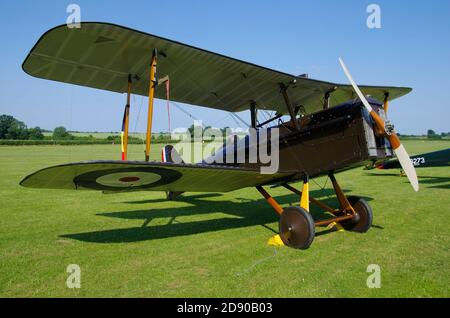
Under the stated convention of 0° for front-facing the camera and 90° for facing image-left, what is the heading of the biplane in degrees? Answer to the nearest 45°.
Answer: approximately 315°
